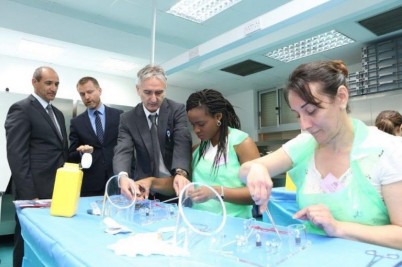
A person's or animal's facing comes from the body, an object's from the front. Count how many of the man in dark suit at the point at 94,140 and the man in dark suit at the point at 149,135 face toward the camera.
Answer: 2

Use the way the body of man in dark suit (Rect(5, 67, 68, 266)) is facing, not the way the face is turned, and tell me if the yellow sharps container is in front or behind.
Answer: in front

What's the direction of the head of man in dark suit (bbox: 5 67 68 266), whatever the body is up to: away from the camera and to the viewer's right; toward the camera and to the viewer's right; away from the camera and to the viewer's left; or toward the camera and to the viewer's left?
toward the camera and to the viewer's right

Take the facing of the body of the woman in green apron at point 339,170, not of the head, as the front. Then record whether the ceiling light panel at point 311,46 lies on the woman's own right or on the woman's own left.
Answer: on the woman's own right

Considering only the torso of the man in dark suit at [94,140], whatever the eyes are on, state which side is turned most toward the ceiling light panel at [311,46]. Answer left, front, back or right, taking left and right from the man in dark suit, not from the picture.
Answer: left

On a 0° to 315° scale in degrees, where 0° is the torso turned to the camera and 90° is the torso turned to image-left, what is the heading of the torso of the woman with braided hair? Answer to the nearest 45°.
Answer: approximately 45°

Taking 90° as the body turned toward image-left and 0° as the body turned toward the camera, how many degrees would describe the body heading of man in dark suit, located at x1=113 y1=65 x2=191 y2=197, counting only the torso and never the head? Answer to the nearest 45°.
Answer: approximately 0°
